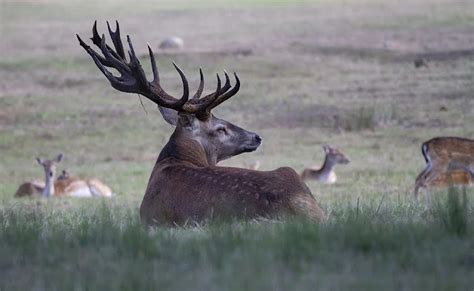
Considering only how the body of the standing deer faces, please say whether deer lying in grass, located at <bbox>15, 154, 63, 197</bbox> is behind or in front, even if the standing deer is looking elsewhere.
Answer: behind

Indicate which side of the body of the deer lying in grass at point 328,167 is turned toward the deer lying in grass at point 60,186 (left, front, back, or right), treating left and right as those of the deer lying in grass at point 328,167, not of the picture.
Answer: back

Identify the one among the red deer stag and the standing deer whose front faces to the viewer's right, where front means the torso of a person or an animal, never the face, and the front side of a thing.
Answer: the standing deer

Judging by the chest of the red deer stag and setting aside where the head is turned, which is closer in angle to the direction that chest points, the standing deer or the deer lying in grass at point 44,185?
the deer lying in grass

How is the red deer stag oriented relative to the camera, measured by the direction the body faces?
to the viewer's left

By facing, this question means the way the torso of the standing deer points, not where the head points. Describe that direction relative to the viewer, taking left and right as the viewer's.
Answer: facing to the right of the viewer

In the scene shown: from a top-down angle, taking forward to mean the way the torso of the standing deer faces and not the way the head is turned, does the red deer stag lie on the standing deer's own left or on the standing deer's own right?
on the standing deer's own right

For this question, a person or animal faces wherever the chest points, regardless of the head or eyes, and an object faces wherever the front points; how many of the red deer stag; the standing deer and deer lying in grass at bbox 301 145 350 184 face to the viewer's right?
2

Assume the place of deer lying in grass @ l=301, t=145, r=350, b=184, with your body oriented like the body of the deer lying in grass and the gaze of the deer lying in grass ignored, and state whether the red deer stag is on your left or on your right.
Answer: on your right

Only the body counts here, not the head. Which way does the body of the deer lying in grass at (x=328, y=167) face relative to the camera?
to the viewer's right
